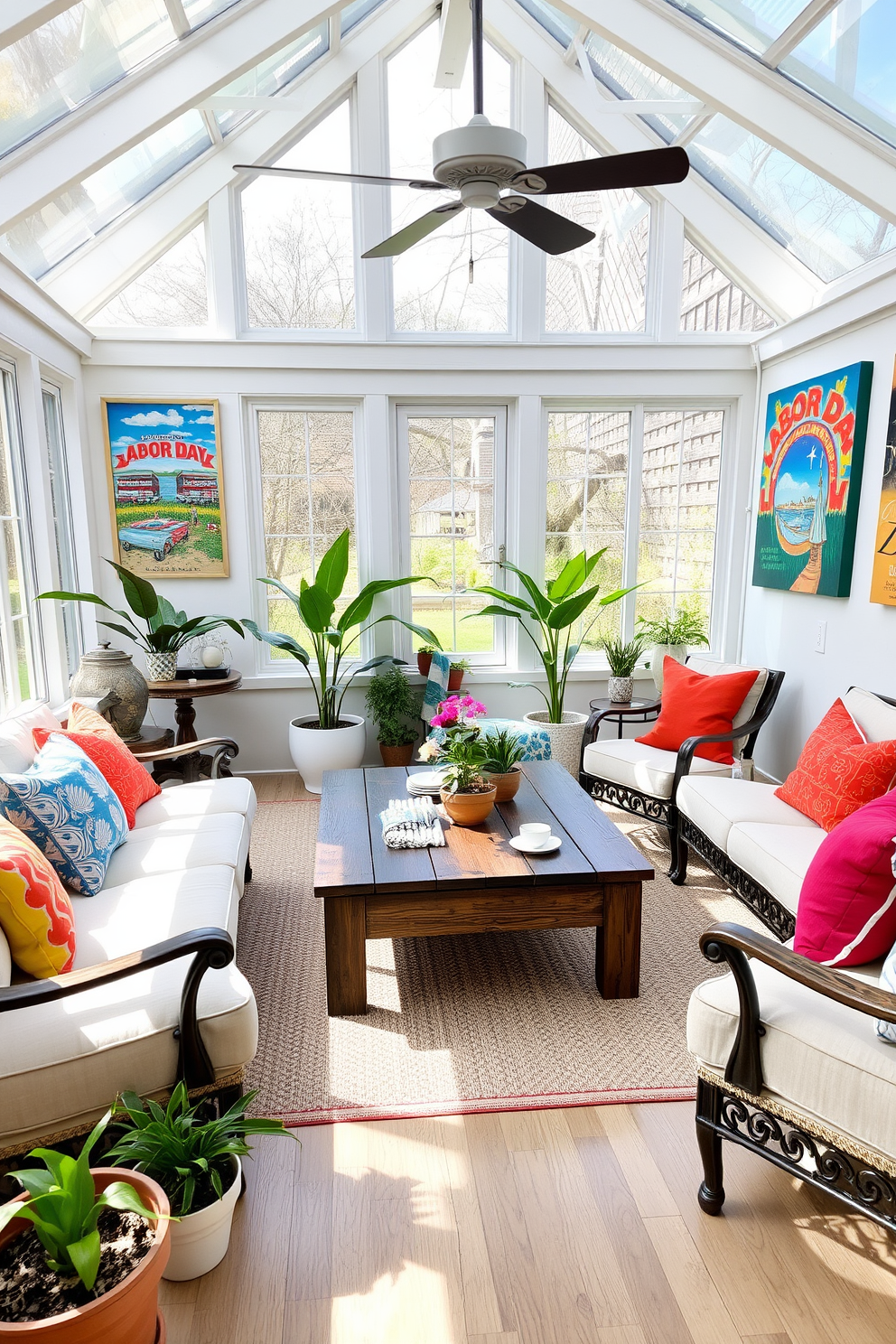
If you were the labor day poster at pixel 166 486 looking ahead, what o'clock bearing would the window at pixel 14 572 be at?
The window is roughly at 1 o'clock from the labor day poster.

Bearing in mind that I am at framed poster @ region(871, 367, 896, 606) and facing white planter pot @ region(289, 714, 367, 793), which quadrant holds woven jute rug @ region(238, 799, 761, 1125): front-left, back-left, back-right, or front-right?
front-left

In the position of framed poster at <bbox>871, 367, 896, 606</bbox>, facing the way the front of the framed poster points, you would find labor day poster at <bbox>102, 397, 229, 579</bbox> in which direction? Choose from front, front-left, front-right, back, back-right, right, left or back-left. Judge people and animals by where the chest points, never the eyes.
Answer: front-right

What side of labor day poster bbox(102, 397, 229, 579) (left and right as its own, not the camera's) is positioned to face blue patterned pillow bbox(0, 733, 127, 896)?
front

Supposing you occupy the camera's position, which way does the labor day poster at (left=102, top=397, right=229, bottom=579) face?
facing the viewer

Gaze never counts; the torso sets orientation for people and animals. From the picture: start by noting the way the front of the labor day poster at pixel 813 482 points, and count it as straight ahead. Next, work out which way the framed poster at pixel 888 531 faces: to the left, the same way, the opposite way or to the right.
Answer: the same way

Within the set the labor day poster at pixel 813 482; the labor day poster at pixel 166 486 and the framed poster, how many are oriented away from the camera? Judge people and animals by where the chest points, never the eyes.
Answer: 0

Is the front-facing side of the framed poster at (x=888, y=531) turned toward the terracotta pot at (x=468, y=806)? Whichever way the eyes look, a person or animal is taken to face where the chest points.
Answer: yes

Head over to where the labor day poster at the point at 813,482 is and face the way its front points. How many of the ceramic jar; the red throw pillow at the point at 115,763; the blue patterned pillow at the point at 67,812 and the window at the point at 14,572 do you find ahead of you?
4

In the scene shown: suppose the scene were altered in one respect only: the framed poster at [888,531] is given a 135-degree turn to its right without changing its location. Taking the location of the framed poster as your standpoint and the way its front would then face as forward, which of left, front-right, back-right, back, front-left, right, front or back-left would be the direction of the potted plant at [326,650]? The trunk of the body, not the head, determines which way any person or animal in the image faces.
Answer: left

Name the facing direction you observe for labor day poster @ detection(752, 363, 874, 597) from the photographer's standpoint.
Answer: facing the viewer and to the left of the viewer

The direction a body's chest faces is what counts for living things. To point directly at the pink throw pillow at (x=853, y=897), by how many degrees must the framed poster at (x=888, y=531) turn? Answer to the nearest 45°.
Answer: approximately 45° to its left

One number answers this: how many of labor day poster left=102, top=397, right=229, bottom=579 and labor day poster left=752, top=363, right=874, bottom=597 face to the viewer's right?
0

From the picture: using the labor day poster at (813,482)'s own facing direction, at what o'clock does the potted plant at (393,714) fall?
The potted plant is roughly at 1 o'clock from the labor day poster.

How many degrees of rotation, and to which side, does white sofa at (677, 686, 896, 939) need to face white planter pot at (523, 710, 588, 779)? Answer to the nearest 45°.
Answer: approximately 90° to its right

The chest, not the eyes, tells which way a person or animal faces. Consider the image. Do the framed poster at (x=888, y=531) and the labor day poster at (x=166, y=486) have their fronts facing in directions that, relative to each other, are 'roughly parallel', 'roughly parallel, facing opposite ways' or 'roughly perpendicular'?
roughly perpendicular

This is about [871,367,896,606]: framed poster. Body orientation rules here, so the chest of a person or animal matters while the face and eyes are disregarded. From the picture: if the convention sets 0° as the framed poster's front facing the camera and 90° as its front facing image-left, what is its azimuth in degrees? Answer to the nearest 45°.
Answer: approximately 45°

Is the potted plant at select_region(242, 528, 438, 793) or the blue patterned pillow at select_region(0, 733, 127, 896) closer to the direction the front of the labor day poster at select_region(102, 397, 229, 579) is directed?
the blue patterned pillow

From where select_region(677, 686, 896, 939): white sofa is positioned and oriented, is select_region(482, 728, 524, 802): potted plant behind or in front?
in front
